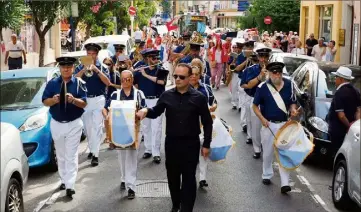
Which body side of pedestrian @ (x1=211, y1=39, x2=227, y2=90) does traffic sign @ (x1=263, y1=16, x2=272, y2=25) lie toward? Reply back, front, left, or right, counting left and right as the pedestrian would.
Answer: back

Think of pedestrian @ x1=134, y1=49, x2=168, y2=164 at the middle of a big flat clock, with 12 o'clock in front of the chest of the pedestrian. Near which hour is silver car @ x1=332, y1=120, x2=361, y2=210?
The silver car is roughly at 11 o'clock from the pedestrian.

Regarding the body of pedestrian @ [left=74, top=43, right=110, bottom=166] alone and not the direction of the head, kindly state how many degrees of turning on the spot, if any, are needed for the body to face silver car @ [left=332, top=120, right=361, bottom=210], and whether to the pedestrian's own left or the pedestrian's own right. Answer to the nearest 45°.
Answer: approximately 45° to the pedestrian's own left

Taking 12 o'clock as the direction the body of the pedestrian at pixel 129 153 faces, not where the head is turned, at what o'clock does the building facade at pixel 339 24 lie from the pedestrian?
The building facade is roughly at 7 o'clock from the pedestrian.

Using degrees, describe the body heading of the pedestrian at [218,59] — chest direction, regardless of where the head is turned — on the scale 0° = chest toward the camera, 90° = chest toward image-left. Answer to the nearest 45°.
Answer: approximately 0°

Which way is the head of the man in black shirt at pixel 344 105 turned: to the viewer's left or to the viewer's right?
to the viewer's left

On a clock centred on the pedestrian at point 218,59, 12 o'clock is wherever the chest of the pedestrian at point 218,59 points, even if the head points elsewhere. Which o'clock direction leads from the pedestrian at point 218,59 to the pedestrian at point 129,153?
the pedestrian at point 129,153 is roughly at 12 o'clock from the pedestrian at point 218,59.

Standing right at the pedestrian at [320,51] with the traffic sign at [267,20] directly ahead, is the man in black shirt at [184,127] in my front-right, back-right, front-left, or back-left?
back-left

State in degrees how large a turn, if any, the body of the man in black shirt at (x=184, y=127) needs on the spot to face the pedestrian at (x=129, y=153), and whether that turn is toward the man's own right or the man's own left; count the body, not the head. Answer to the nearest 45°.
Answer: approximately 135° to the man's own right

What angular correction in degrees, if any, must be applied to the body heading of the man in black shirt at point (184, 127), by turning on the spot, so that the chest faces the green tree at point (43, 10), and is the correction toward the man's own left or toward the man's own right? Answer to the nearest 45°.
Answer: approximately 180°

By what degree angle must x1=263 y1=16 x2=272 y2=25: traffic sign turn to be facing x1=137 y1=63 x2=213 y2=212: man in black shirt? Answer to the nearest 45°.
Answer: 0° — it already faces them
